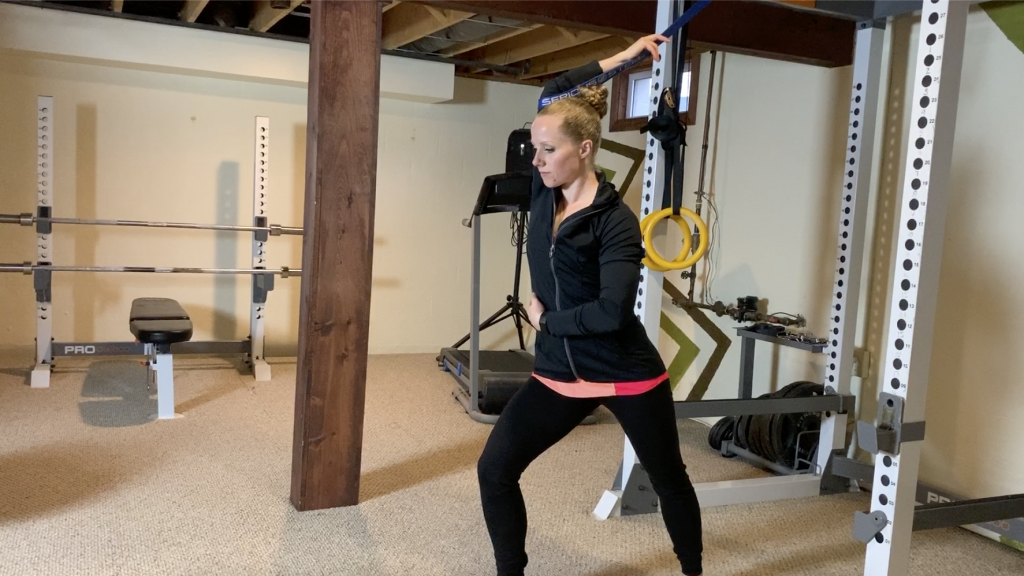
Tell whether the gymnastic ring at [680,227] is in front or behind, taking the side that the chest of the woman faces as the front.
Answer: behind

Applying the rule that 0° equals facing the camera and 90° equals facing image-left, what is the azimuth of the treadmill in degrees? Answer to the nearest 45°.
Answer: approximately 315°

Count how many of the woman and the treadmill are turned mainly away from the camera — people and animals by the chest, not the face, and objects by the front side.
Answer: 0

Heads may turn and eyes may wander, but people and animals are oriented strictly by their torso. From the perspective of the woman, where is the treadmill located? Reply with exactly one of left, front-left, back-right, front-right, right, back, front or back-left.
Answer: back-right

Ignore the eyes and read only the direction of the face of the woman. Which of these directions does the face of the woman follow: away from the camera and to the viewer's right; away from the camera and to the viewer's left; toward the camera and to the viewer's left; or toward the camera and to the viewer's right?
toward the camera and to the viewer's left

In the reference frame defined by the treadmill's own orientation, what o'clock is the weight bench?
The weight bench is roughly at 4 o'clock from the treadmill.

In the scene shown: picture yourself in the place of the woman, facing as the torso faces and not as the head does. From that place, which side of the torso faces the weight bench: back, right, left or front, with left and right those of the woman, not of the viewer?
right

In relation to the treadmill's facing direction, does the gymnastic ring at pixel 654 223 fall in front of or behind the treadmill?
in front

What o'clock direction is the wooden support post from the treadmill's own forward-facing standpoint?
The wooden support post is roughly at 2 o'clock from the treadmill.

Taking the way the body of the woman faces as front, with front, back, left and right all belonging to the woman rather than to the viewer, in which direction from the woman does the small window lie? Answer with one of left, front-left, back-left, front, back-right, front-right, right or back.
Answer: back-right
